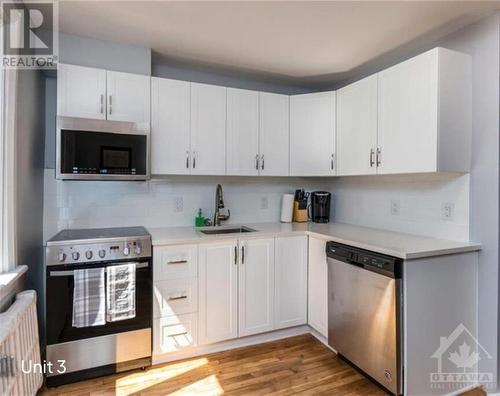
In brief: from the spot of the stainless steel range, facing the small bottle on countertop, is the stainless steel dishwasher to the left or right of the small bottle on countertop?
right

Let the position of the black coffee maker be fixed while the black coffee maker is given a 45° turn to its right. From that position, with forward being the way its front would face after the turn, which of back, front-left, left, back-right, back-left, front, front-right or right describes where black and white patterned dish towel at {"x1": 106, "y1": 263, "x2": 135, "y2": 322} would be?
front

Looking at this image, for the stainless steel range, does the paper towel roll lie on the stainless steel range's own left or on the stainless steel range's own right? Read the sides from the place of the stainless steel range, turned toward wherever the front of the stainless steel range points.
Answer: on the stainless steel range's own left

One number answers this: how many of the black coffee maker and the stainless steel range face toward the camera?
2

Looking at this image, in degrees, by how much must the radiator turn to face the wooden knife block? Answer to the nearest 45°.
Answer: approximately 45° to its left

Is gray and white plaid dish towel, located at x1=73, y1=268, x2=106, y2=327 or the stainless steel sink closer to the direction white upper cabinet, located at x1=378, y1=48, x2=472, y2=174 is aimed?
the gray and white plaid dish towel

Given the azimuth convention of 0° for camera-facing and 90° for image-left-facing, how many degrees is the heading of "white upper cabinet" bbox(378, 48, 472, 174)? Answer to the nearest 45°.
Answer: approximately 45°

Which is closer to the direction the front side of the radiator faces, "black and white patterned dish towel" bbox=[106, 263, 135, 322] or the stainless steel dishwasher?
the stainless steel dishwasher

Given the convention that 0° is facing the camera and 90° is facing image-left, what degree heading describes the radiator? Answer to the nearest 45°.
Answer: approximately 315°

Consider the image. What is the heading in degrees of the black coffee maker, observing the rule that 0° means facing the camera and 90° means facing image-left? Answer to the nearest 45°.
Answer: approximately 0°

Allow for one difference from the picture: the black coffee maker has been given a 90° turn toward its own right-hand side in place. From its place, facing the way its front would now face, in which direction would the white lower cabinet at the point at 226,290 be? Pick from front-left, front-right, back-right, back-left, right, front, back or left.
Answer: front-left

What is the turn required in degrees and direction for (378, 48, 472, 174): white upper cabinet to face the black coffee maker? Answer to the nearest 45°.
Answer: approximately 90° to its right

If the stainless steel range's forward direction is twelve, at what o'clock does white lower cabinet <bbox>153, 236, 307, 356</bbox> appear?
The white lower cabinet is roughly at 9 o'clock from the stainless steel range.

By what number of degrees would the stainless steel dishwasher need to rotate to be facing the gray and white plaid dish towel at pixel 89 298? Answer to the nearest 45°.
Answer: approximately 45° to its right

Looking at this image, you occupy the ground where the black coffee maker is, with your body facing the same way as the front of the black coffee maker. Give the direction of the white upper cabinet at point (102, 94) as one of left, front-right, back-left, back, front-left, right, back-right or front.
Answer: front-right

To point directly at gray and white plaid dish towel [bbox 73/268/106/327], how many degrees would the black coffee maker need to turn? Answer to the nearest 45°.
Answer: approximately 45° to its right
